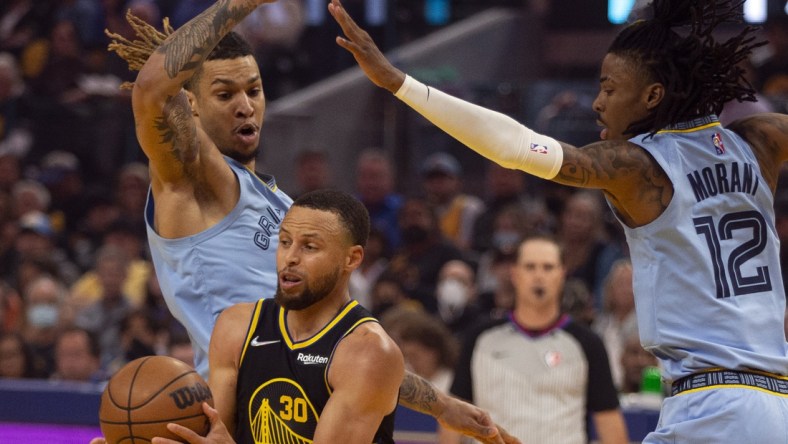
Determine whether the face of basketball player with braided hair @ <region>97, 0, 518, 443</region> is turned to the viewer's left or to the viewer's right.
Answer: to the viewer's right

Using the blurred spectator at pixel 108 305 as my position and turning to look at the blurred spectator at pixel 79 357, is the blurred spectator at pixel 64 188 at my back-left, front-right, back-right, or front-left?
back-right

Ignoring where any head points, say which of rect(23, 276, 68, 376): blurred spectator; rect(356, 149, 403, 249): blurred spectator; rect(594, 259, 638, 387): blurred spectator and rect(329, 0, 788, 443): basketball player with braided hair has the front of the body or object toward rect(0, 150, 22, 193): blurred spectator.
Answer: the basketball player with braided hair

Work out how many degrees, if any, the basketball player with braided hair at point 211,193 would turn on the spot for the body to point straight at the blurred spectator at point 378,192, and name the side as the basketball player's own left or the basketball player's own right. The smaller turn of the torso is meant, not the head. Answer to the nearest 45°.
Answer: approximately 135° to the basketball player's own left

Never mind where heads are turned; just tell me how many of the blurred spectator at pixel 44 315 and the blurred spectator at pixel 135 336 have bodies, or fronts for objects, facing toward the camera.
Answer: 2

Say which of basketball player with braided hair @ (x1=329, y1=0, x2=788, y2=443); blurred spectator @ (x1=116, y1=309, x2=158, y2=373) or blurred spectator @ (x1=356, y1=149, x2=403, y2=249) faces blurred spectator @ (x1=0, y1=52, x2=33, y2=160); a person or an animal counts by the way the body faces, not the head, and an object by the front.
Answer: the basketball player with braided hair

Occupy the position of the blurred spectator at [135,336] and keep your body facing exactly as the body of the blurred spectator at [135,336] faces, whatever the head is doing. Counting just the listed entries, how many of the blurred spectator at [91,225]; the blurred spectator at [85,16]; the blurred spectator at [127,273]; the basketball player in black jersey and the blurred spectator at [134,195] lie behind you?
4

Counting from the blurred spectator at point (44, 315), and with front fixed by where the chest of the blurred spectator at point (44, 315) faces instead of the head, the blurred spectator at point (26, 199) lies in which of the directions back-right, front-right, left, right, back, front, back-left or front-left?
back

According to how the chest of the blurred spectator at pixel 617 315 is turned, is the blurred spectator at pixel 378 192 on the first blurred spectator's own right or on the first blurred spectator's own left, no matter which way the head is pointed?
on the first blurred spectator's own right

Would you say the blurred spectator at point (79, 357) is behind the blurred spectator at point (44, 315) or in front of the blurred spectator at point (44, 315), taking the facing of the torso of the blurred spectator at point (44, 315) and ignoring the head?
in front
